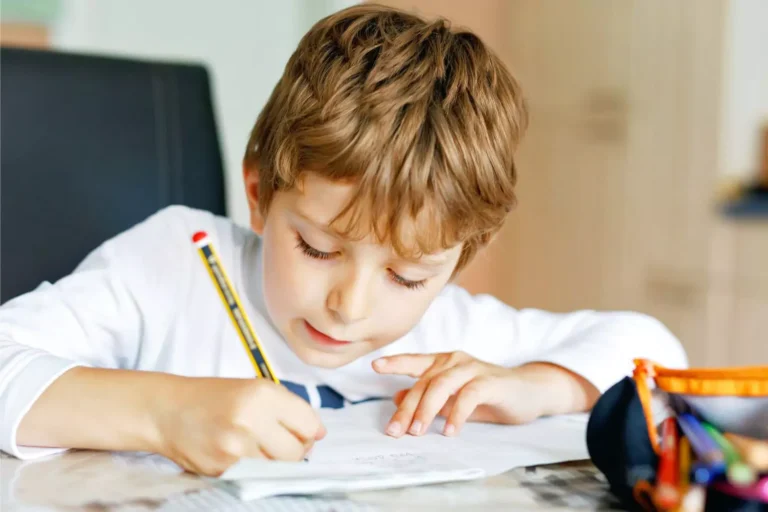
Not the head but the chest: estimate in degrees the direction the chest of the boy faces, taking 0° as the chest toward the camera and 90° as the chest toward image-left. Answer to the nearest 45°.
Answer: approximately 0°
